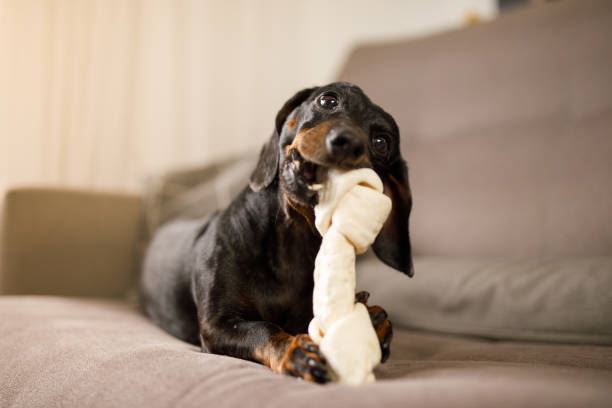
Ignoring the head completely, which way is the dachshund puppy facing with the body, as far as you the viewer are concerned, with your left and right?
facing the viewer and to the right of the viewer

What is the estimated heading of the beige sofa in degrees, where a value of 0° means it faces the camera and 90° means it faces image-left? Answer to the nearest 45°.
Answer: approximately 45°
